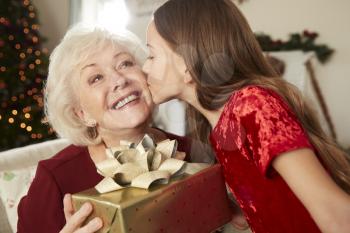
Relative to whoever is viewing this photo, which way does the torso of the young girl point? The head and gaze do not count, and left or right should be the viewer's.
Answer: facing to the left of the viewer

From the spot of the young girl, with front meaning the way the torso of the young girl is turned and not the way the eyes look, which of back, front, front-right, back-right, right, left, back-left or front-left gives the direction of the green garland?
right

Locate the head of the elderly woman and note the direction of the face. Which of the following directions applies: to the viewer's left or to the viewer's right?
to the viewer's right

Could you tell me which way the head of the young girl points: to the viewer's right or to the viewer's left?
to the viewer's left

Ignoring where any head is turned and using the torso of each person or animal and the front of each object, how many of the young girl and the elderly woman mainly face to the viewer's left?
1

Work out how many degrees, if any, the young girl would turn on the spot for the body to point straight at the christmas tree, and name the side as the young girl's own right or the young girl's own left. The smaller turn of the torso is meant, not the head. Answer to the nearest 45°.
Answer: approximately 45° to the young girl's own right

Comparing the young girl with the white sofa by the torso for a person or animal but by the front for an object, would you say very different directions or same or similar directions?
very different directions

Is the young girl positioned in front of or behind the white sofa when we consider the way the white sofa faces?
in front

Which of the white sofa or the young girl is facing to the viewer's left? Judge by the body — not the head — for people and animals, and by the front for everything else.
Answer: the young girl

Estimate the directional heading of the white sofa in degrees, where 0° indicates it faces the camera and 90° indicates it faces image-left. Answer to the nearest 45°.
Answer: approximately 315°

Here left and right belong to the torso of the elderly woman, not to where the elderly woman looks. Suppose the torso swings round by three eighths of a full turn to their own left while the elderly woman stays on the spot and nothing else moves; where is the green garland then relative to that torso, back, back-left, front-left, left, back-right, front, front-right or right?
front-right
